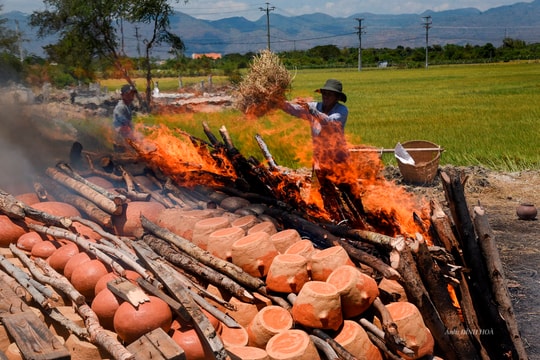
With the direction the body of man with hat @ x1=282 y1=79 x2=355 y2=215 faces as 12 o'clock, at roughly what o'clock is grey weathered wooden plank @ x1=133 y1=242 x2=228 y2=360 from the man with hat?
The grey weathered wooden plank is roughly at 11 o'clock from the man with hat.

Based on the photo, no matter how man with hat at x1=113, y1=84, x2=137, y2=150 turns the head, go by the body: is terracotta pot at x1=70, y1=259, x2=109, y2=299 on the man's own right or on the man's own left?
on the man's own right

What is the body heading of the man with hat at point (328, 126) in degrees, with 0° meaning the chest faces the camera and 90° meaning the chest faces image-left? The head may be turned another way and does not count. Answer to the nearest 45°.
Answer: approximately 45°

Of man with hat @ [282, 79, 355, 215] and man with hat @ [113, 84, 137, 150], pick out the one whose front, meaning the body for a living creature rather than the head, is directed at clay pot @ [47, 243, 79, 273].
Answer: man with hat @ [282, 79, 355, 215]

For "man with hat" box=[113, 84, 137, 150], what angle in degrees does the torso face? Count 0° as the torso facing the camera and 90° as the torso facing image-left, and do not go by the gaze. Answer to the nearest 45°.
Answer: approximately 270°

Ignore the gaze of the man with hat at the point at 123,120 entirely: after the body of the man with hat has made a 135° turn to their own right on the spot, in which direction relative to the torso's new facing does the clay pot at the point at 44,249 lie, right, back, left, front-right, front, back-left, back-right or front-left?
front-left

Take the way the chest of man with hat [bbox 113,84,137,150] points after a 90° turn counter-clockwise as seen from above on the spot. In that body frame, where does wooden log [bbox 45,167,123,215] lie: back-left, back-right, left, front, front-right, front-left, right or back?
back

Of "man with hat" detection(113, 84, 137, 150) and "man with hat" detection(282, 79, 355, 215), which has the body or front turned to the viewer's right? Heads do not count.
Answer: "man with hat" detection(113, 84, 137, 150)

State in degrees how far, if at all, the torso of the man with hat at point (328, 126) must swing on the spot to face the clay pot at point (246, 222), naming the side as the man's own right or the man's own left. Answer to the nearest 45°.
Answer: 0° — they already face it
